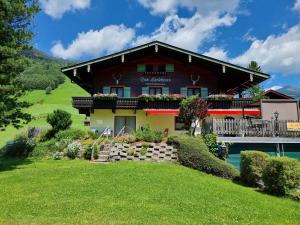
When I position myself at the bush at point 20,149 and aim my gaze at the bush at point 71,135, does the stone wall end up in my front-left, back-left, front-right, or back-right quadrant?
front-right

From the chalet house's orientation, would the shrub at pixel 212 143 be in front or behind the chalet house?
in front

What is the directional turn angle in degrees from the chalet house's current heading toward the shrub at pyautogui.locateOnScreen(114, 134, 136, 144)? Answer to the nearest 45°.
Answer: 0° — it already faces it

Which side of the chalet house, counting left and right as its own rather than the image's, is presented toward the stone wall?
front

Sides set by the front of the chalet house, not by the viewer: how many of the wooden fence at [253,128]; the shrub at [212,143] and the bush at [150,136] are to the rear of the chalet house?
0

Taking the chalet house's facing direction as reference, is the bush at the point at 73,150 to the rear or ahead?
ahead

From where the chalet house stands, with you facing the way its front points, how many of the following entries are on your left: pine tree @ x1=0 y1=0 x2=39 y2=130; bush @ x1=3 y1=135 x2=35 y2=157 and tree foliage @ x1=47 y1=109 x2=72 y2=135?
0

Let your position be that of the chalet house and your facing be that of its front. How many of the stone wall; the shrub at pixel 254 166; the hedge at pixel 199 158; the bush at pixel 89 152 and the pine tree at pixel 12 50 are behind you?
0

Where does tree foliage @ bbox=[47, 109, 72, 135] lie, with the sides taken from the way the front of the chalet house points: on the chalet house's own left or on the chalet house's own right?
on the chalet house's own right

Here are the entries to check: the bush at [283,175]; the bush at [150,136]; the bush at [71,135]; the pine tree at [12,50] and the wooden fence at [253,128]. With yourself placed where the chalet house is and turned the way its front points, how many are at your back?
0

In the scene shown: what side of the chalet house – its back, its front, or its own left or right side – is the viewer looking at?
front
